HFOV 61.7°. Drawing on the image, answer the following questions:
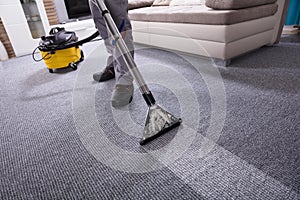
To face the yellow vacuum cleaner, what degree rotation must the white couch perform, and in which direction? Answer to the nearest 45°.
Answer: approximately 45° to its right

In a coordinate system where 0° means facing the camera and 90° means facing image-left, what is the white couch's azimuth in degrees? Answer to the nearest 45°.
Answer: approximately 45°
